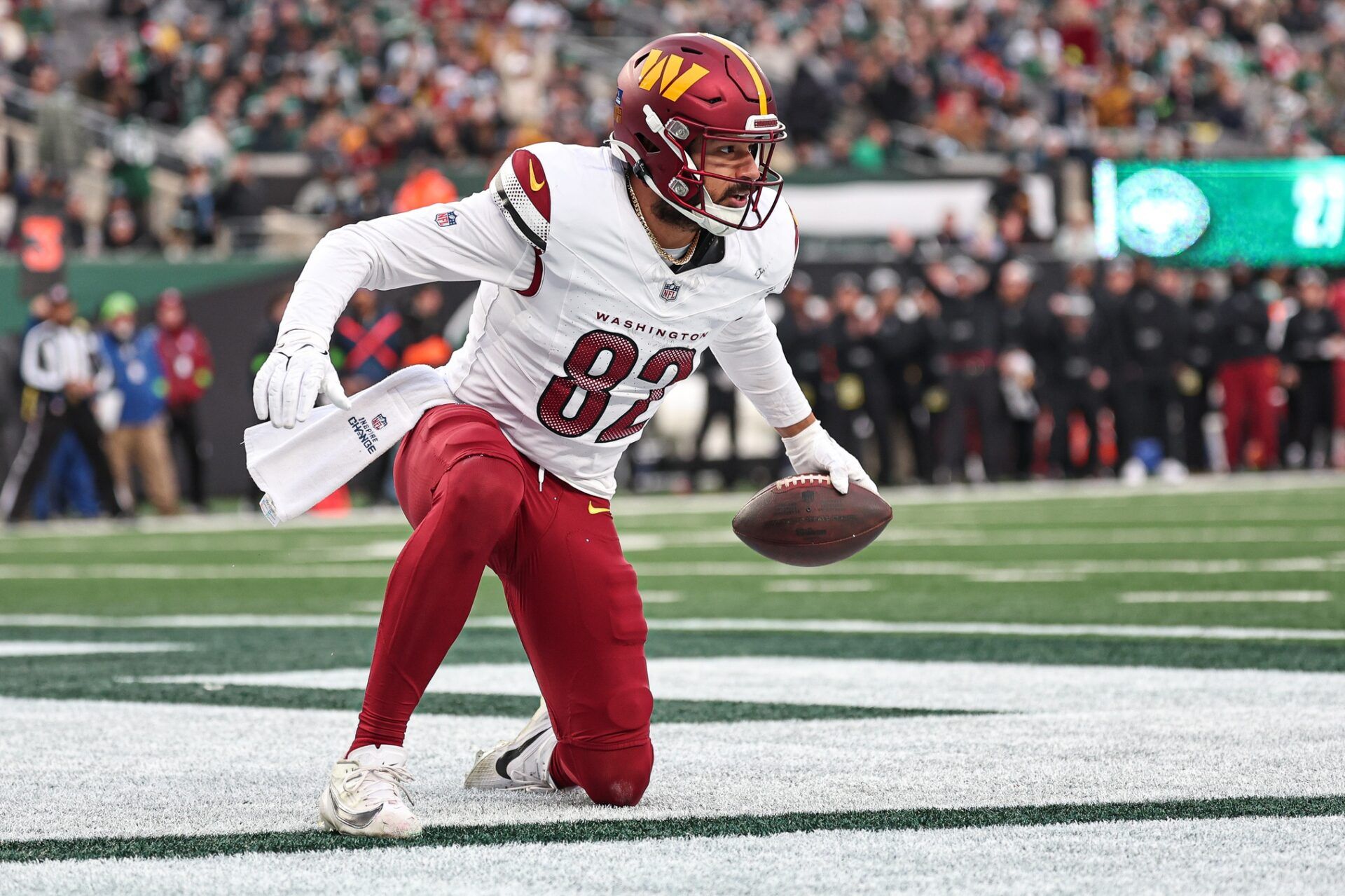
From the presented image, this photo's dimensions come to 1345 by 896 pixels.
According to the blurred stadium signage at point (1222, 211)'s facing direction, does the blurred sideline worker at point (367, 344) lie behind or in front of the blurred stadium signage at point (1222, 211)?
in front

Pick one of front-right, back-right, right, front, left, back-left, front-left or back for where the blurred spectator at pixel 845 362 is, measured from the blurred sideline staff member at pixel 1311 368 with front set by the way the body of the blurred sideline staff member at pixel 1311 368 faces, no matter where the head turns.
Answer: front-right

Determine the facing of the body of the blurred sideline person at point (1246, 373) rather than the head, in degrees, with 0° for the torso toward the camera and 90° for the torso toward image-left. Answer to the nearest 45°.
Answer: approximately 0°

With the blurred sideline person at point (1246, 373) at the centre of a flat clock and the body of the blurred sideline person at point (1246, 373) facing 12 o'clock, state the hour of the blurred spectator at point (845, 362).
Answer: the blurred spectator at point (845, 362) is roughly at 2 o'clock from the blurred sideline person at point (1246, 373).

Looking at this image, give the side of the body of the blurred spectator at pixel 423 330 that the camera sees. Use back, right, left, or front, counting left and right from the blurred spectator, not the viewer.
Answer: front

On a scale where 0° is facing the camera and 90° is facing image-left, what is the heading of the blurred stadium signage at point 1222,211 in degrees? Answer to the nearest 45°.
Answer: approximately 0°

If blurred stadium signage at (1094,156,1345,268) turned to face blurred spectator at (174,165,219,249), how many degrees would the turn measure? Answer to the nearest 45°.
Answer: approximately 45° to its right
